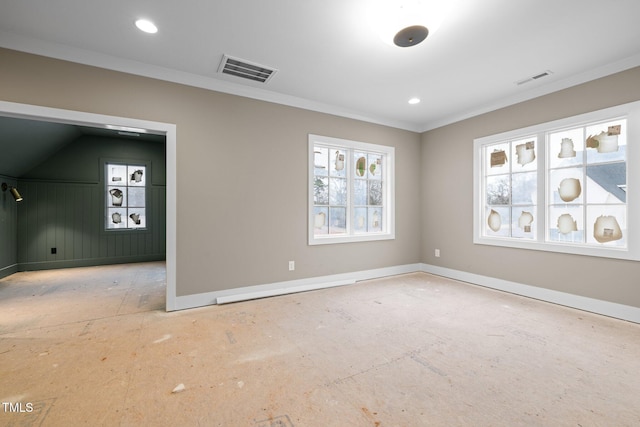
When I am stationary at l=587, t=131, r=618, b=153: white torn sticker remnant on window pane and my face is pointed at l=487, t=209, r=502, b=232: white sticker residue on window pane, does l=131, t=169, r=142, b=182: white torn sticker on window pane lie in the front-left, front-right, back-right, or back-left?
front-left

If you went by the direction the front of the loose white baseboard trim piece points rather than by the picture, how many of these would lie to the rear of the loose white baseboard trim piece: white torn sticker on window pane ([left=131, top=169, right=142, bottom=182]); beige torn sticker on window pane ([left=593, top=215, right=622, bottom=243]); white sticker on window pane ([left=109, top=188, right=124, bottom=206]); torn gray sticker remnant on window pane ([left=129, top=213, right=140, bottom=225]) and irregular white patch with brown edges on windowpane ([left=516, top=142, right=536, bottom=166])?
3

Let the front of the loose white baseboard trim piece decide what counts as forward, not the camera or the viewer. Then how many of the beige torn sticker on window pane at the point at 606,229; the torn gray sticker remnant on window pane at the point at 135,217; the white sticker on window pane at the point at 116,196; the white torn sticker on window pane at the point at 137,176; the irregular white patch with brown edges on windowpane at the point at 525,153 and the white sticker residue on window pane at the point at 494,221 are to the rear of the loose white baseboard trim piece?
3

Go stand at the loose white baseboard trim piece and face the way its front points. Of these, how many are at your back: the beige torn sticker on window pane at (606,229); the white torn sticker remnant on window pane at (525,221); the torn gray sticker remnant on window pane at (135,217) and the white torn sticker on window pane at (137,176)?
2

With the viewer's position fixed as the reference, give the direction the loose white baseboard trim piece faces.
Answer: facing the viewer and to the right of the viewer
